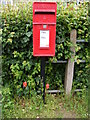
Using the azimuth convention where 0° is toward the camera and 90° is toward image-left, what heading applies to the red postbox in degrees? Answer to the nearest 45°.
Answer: approximately 0°

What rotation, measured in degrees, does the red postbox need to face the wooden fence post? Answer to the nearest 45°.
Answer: approximately 135° to its left
